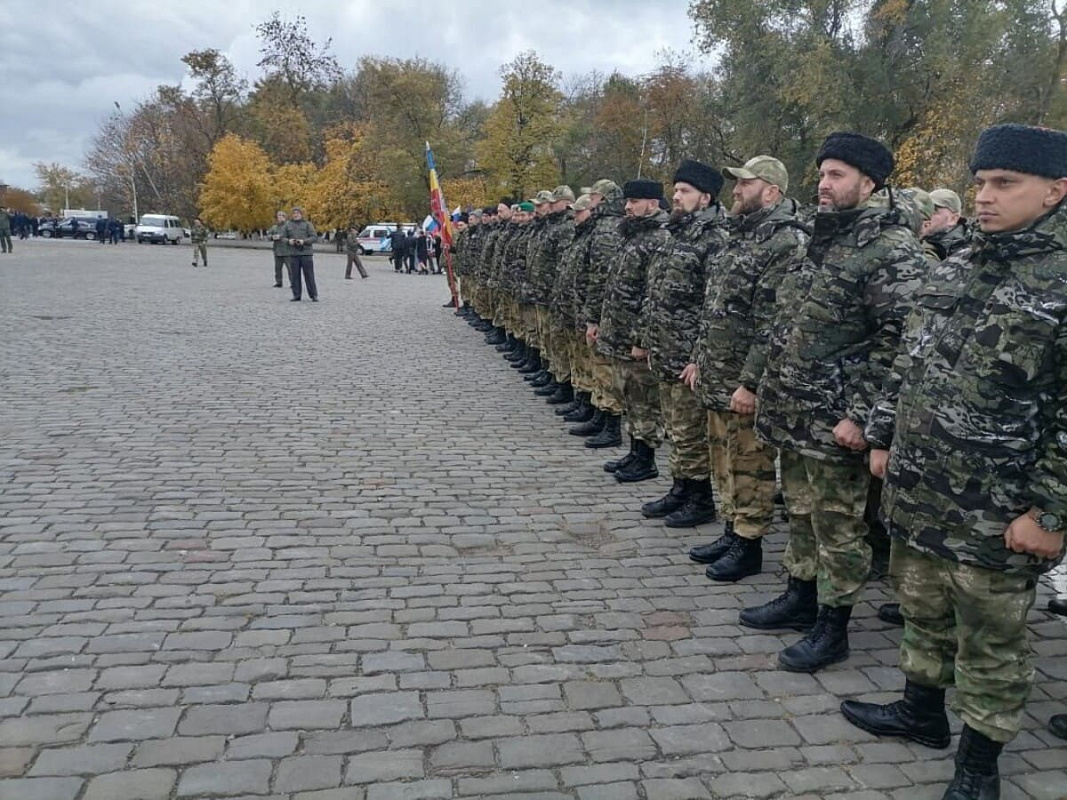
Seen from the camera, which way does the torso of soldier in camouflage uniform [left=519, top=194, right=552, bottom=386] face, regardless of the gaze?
to the viewer's left

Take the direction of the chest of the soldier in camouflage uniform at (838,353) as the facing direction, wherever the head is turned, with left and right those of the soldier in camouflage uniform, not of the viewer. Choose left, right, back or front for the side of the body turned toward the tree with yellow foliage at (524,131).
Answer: right

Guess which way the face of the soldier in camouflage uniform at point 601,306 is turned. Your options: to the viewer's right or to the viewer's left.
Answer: to the viewer's left

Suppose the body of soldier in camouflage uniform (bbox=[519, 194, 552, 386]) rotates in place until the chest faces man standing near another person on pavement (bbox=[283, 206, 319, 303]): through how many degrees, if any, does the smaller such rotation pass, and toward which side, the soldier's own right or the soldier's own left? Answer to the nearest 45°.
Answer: approximately 45° to the soldier's own right

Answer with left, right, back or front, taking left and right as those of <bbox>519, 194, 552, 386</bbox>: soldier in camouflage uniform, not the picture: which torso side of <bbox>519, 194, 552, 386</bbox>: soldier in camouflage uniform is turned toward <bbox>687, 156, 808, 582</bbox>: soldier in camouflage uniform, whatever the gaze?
left

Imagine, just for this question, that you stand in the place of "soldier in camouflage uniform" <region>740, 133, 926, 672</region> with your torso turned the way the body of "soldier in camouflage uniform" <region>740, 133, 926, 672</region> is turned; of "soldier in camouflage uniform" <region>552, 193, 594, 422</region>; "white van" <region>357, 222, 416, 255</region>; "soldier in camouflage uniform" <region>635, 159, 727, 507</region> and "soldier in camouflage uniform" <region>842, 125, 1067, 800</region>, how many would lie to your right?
3

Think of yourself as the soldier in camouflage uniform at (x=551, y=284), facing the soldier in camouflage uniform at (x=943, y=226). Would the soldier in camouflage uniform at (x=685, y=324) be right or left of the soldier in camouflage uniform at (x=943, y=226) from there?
right

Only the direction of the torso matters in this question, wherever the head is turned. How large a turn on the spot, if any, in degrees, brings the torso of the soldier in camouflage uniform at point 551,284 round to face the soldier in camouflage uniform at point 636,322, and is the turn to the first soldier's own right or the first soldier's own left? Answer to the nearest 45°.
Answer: approximately 90° to the first soldier's own left

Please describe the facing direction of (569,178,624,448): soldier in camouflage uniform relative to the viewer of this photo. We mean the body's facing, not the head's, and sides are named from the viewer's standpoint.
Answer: facing to the left of the viewer

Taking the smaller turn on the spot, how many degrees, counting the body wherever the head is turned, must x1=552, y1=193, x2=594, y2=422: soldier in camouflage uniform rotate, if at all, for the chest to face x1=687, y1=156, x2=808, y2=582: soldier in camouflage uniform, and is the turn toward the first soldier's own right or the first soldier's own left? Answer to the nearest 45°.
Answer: approximately 90° to the first soldier's own left

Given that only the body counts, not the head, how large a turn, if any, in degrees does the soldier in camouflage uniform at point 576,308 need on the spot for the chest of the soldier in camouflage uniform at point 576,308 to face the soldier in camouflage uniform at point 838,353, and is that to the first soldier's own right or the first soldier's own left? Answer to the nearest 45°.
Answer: approximately 90° to the first soldier's own left

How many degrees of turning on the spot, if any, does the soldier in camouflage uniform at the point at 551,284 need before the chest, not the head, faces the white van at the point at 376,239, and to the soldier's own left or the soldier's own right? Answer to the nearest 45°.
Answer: approximately 90° to the soldier's own right

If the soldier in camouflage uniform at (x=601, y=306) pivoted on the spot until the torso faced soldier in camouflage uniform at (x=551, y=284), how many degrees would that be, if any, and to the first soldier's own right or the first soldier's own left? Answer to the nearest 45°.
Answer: approximately 90° to the first soldier's own right
